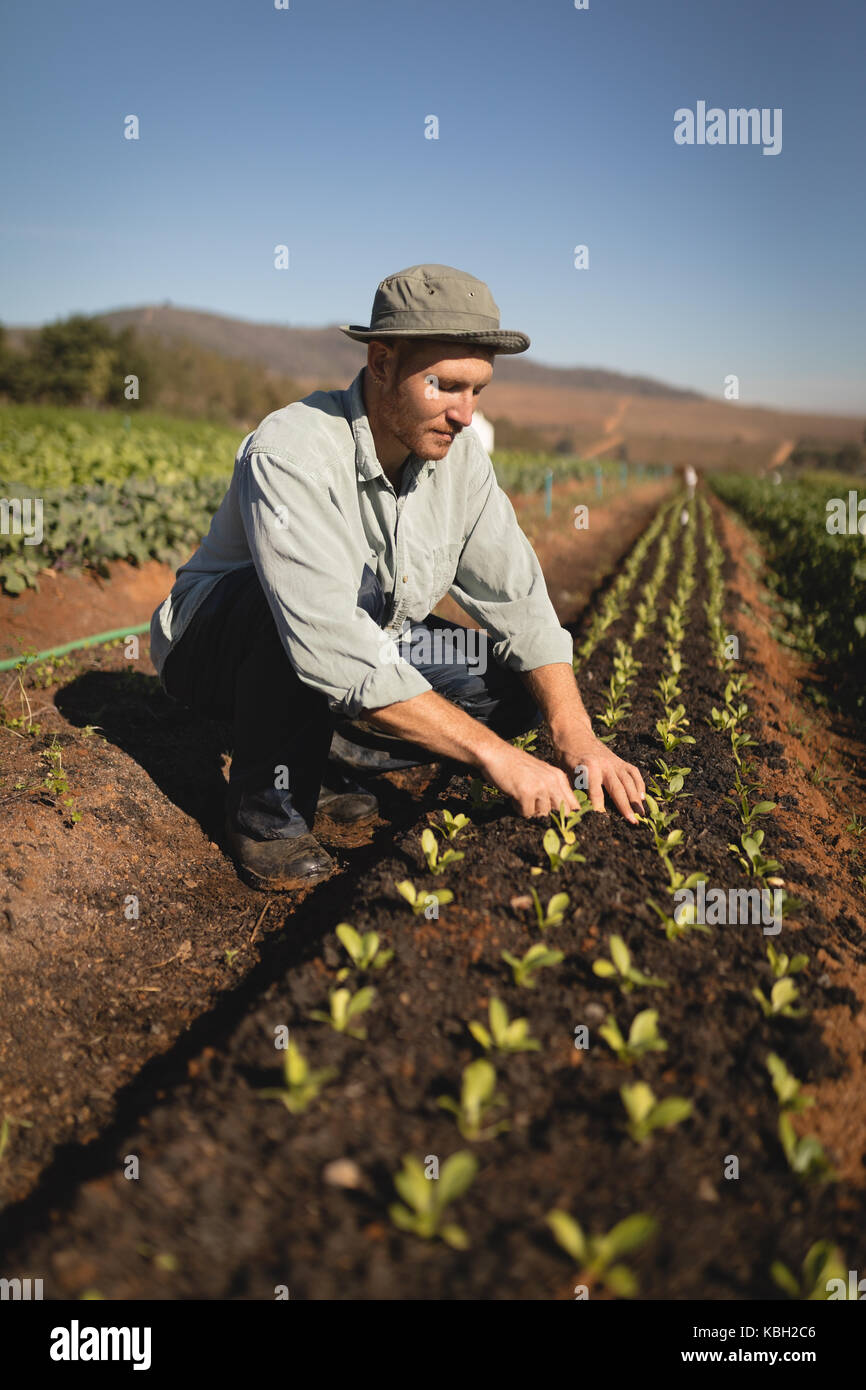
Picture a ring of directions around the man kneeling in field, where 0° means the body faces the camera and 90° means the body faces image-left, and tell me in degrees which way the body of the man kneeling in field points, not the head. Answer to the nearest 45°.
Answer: approximately 315°

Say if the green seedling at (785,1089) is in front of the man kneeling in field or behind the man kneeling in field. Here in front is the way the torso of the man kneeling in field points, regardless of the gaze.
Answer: in front

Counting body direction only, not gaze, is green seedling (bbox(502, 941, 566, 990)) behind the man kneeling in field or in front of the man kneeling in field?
in front

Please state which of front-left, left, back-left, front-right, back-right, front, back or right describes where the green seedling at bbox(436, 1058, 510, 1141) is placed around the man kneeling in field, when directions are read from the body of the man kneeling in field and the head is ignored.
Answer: front-right

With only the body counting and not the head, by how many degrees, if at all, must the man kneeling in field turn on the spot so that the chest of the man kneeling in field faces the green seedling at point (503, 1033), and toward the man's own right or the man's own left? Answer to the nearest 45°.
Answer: approximately 45° to the man's own right

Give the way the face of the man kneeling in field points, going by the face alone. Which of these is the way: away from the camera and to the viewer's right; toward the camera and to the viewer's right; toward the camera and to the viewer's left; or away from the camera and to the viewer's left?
toward the camera and to the viewer's right
